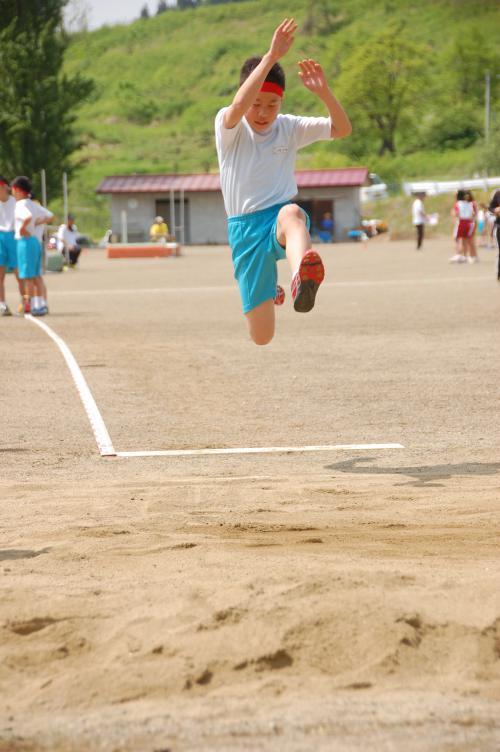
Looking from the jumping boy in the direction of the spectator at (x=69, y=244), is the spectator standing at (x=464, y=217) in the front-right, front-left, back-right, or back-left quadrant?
front-right

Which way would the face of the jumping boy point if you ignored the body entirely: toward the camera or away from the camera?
toward the camera

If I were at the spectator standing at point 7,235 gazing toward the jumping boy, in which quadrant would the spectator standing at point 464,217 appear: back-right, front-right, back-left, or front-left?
back-left
